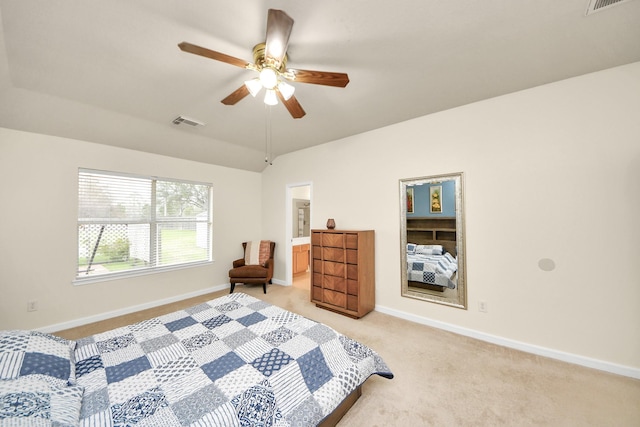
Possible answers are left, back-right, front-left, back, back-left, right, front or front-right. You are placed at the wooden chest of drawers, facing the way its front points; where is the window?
front-right

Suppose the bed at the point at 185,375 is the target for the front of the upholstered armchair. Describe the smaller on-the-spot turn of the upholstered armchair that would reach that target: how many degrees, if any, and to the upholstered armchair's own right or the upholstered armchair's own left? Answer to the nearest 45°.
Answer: approximately 45° to the upholstered armchair's own left

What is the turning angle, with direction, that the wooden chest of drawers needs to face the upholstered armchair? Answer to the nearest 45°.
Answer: approximately 90° to its right

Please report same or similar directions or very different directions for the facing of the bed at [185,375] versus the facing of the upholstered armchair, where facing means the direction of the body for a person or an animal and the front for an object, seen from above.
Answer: very different directions

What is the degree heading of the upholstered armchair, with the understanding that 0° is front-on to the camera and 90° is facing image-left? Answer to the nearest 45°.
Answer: approximately 45°

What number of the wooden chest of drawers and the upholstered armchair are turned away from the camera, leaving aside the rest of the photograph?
0

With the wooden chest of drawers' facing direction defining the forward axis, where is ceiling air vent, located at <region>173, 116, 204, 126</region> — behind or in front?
in front

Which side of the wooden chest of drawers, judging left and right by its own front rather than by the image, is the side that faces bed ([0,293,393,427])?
front

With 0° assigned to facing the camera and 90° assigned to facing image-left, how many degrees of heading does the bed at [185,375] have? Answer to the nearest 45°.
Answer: approximately 225°
